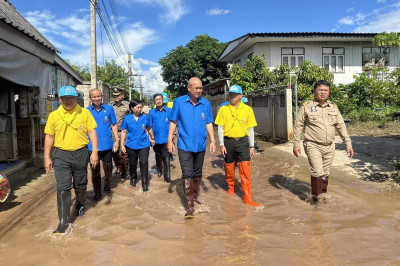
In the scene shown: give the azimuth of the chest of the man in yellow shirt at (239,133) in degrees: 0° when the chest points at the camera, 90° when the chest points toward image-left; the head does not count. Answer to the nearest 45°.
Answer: approximately 0°

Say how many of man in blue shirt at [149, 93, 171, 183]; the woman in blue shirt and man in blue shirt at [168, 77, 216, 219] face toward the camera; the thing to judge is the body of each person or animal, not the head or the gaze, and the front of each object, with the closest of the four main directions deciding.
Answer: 3

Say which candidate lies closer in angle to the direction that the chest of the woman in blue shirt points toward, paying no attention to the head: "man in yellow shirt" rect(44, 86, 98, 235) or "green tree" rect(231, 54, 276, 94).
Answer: the man in yellow shirt

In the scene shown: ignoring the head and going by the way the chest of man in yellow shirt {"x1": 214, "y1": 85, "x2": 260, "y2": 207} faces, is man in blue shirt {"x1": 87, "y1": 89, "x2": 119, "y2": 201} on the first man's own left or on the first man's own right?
on the first man's own right

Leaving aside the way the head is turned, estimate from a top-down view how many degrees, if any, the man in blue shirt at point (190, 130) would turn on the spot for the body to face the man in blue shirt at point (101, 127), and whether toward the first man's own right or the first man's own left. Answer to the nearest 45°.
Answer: approximately 135° to the first man's own right

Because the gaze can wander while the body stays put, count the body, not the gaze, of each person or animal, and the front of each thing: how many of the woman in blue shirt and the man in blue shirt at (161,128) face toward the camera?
2
